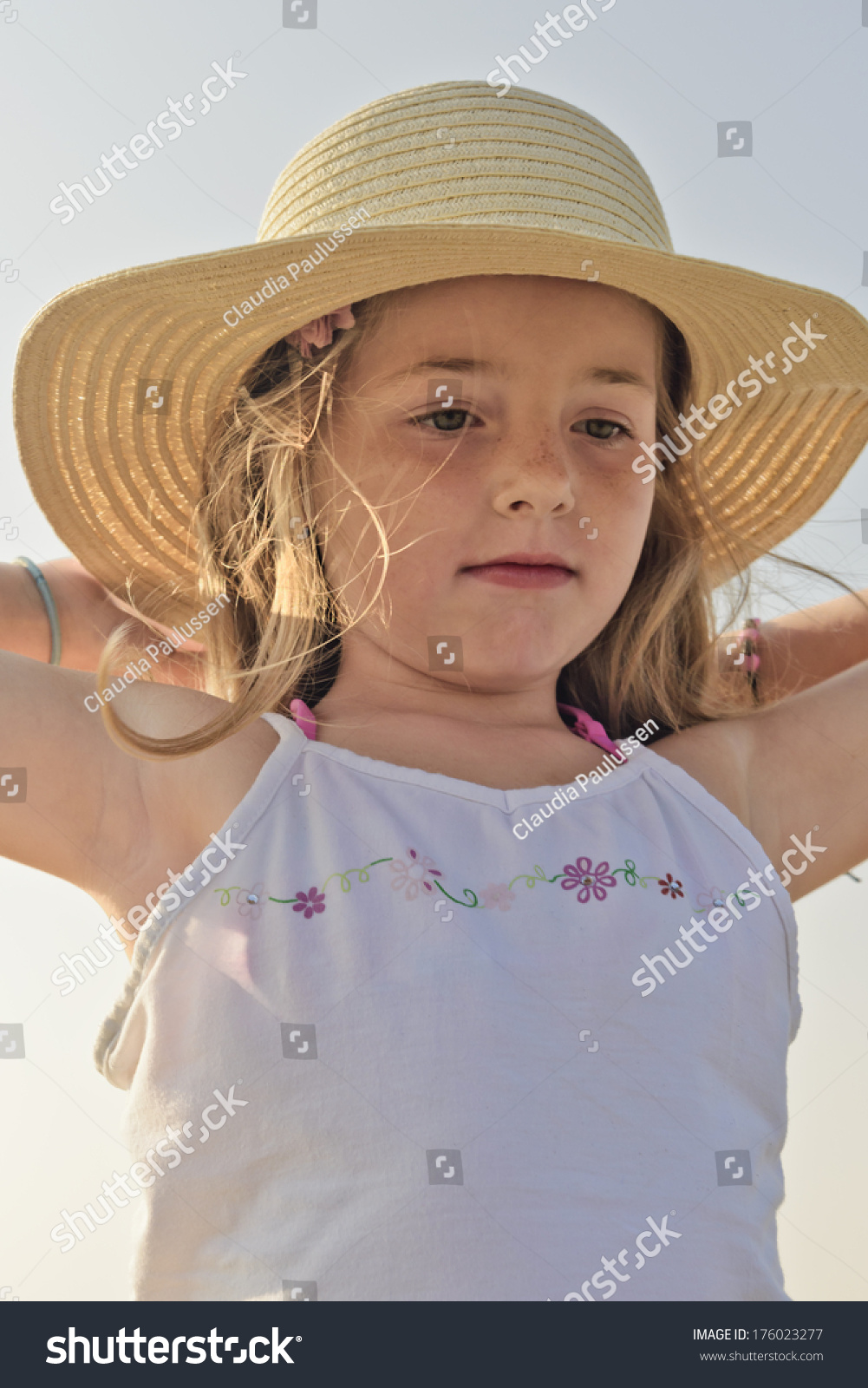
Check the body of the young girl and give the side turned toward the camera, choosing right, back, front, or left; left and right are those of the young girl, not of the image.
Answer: front
